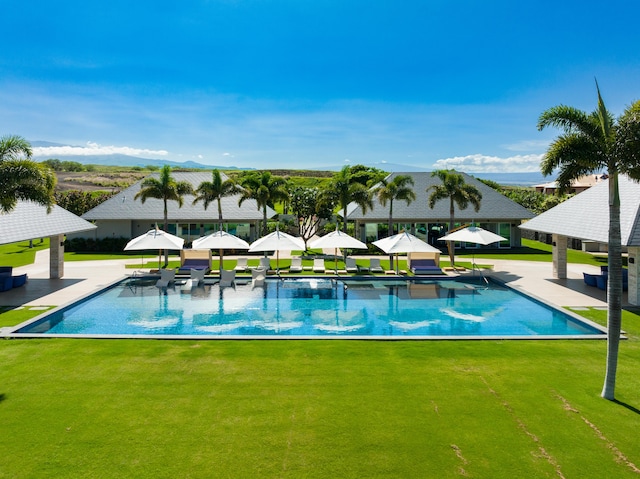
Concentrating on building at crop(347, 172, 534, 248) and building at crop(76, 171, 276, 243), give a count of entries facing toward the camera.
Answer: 2

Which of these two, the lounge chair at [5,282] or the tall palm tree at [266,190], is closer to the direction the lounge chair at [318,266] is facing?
the lounge chair

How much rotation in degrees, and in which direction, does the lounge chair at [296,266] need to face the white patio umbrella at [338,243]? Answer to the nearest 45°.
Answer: approximately 45° to its left

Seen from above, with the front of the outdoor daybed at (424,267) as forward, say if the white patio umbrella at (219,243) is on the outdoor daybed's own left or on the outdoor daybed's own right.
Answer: on the outdoor daybed's own right

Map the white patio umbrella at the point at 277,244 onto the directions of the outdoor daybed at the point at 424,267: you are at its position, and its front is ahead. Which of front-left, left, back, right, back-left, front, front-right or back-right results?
front-right

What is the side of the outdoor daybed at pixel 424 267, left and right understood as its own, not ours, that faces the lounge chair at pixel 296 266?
right
